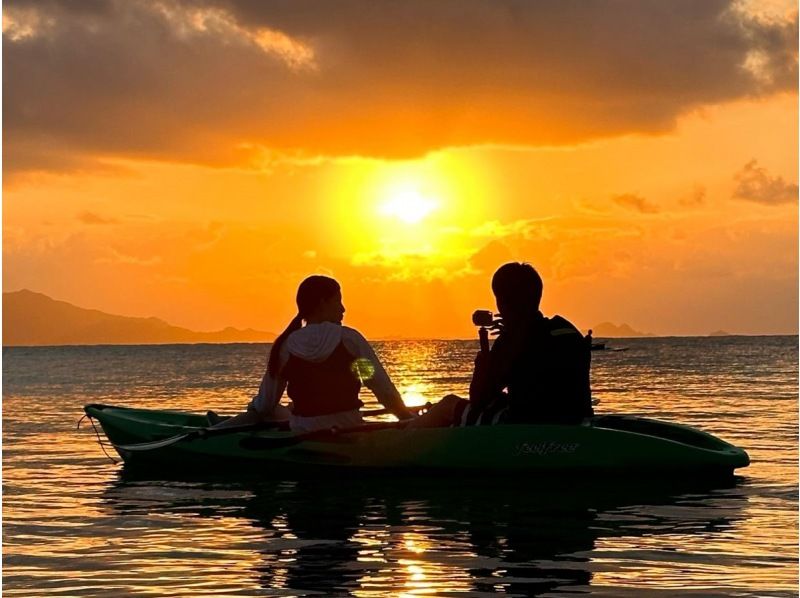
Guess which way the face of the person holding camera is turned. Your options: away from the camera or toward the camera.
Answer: away from the camera

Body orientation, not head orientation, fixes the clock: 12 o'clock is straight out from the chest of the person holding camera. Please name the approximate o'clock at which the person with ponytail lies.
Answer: The person with ponytail is roughly at 11 o'clock from the person holding camera.

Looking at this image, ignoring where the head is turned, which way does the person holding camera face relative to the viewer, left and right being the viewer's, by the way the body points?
facing away from the viewer and to the left of the viewer
